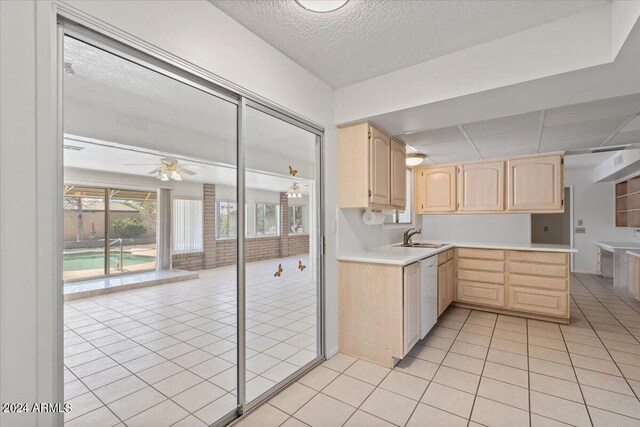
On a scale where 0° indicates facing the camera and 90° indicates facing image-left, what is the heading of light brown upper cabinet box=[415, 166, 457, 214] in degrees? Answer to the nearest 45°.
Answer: approximately 0°

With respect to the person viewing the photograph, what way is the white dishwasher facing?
facing to the right of the viewer

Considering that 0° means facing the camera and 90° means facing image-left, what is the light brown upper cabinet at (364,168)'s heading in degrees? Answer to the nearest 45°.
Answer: approximately 315°

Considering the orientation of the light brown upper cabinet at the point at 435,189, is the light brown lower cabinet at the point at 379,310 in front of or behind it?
in front

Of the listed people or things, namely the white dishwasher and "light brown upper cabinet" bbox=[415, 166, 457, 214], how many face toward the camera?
1

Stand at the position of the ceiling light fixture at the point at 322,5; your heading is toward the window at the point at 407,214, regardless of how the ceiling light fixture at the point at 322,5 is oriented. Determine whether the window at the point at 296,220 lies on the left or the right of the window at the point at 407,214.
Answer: left

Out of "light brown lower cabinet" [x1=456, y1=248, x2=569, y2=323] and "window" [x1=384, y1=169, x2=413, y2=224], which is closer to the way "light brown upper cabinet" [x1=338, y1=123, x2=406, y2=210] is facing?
the light brown lower cabinet
